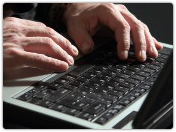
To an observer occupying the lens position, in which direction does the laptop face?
facing away from the viewer and to the left of the viewer
